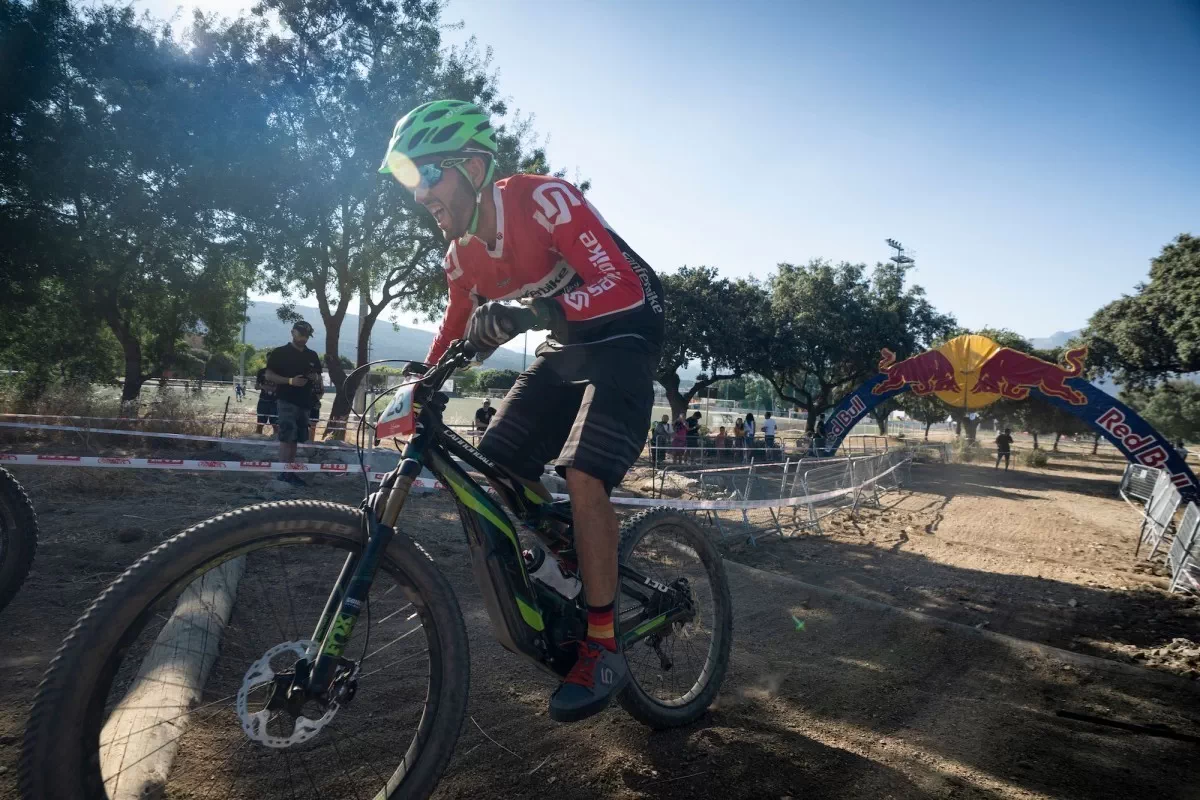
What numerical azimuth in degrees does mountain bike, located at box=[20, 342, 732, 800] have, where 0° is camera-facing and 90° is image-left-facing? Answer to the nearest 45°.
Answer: approximately 45°

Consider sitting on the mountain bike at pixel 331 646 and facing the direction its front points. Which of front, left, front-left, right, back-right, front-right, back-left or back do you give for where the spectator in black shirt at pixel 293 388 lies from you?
back-right

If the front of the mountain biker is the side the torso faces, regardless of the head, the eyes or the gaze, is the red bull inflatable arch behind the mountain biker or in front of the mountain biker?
behind

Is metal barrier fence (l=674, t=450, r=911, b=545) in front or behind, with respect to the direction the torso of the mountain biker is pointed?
behind

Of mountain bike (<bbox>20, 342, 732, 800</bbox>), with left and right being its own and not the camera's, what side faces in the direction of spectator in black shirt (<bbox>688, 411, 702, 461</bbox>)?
back

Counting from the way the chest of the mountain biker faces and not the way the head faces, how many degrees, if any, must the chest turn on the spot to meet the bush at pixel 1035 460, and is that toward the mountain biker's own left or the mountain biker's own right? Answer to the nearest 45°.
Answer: approximately 180°

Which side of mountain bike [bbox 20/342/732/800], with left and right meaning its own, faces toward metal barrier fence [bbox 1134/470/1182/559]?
back

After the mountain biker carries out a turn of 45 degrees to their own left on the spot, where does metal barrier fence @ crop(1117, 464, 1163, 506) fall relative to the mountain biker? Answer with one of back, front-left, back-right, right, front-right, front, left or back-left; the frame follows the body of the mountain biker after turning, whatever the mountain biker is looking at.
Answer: back-left
